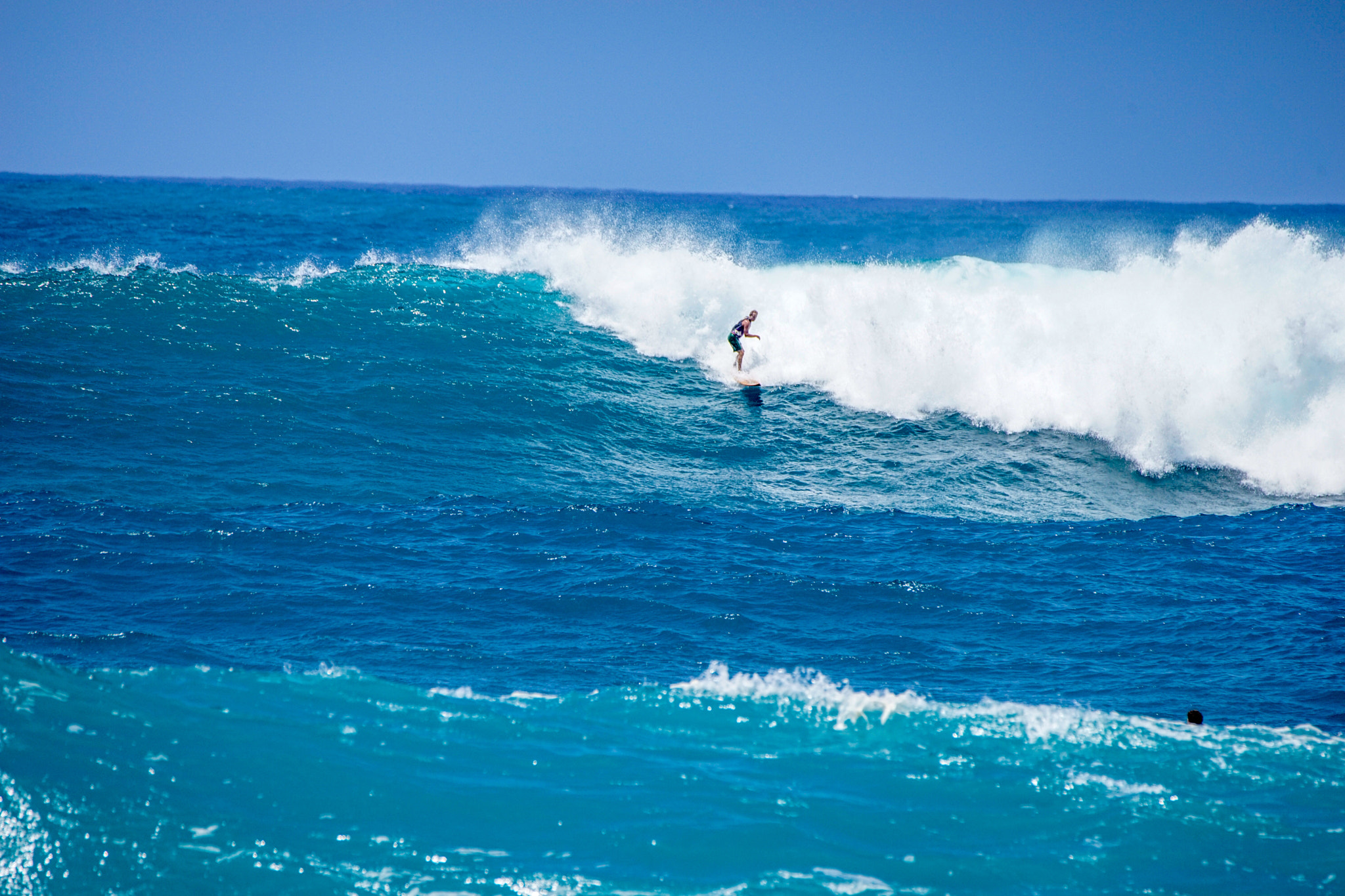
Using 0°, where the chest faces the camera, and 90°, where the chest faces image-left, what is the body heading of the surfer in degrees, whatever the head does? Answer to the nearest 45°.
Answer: approximately 270°
